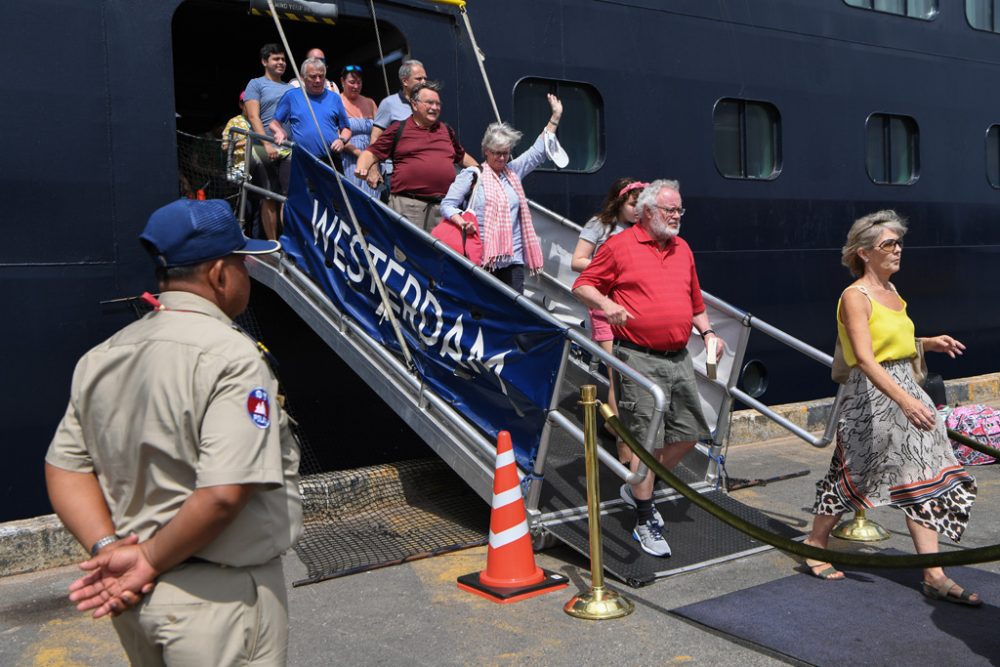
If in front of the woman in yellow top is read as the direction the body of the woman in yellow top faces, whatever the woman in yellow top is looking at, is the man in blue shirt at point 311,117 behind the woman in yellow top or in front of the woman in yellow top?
behind

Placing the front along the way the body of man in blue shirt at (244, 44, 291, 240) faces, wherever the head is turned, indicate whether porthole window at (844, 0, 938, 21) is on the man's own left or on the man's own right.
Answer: on the man's own left

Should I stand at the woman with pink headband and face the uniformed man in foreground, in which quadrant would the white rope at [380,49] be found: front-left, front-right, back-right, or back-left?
back-right

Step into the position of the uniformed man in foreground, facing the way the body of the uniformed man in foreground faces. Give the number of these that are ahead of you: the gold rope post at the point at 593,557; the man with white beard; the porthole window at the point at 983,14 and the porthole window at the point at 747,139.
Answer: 4

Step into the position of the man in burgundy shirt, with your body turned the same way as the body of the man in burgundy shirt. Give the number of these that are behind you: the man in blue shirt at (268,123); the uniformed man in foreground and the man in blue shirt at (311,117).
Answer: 2

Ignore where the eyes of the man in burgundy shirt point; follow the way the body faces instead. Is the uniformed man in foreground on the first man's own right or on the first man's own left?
on the first man's own right

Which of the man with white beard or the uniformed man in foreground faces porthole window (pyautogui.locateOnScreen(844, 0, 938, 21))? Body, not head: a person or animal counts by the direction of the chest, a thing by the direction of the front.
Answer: the uniformed man in foreground

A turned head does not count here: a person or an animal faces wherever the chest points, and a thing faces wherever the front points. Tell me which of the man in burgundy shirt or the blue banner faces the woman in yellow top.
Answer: the man in burgundy shirt
